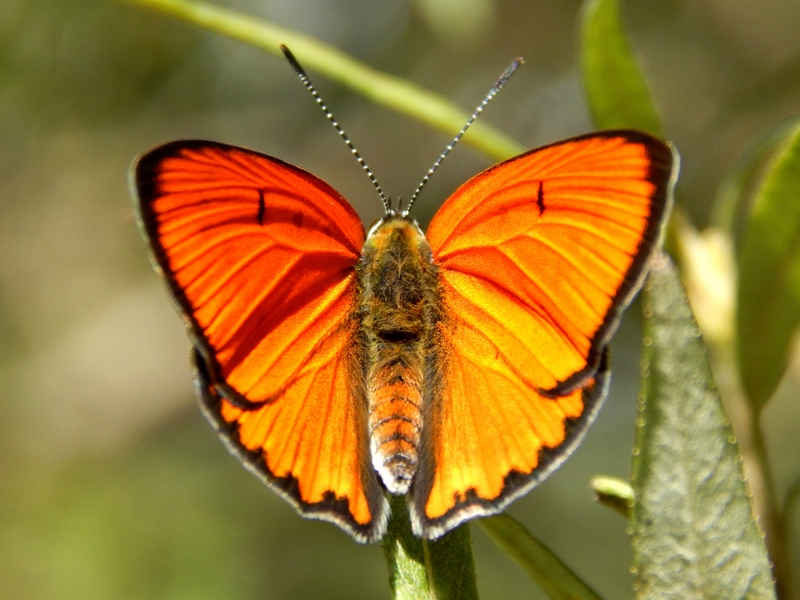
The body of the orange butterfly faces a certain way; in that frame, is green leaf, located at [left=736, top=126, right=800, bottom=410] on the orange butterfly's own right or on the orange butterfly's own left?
on the orange butterfly's own right

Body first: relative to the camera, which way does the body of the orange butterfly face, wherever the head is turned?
away from the camera

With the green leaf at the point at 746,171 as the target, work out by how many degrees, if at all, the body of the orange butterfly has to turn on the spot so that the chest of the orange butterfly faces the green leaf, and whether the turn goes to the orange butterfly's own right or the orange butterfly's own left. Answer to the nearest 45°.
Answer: approximately 90° to the orange butterfly's own right

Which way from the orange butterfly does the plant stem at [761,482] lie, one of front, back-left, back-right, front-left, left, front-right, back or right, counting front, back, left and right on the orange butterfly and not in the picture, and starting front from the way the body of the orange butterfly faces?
right
